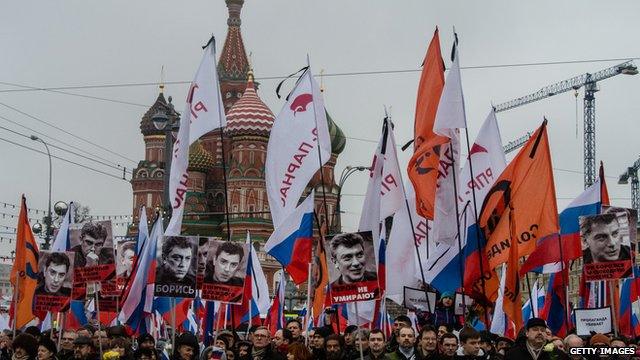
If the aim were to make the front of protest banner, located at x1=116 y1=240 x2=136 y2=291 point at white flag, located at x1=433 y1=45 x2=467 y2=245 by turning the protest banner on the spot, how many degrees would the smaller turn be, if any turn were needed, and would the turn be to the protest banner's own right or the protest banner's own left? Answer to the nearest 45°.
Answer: approximately 45° to the protest banner's own left

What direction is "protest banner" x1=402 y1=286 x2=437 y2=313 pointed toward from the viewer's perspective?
toward the camera

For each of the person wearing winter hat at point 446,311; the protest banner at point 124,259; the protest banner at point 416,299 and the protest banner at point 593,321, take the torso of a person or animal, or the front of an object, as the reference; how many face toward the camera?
4

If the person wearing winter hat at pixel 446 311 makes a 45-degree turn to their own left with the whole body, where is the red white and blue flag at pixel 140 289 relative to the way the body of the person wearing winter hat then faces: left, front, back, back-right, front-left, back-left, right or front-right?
back-right

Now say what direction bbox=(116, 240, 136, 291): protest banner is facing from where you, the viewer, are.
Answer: facing the viewer

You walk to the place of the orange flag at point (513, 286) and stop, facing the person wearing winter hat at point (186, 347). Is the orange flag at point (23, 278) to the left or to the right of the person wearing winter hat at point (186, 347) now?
right

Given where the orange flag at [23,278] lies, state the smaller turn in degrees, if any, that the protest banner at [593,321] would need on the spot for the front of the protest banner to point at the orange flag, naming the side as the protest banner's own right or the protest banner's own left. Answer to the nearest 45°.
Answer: approximately 90° to the protest banner's own right

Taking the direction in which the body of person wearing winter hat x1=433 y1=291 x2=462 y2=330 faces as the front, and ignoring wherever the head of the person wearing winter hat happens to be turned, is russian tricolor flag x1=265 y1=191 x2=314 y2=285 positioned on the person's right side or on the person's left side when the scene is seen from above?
on the person's right side

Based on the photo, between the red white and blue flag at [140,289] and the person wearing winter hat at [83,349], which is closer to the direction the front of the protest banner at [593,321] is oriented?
the person wearing winter hat
